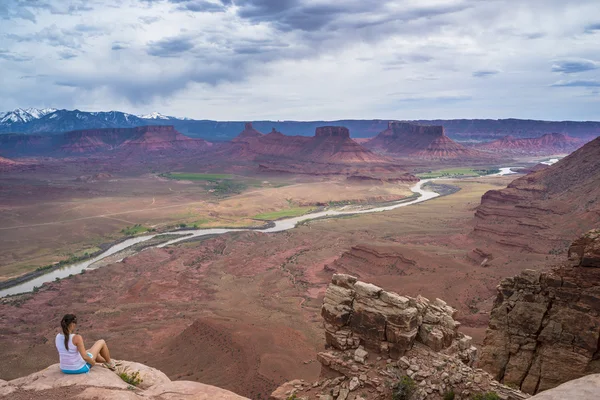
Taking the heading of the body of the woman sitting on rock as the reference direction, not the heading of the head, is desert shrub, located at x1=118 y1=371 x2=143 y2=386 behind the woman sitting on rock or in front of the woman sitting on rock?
in front

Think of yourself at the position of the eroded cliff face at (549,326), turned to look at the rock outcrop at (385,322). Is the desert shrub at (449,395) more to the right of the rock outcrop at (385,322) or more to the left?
left

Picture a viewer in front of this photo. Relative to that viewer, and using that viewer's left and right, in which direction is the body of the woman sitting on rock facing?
facing away from the viewer and to the right of the viewer

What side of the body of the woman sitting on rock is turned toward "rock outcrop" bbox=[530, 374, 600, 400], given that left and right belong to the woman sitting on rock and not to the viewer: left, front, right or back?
right

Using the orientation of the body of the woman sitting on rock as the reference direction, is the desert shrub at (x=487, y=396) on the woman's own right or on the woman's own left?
on the woman's own right

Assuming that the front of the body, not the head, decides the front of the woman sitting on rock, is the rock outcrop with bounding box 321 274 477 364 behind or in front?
in front
